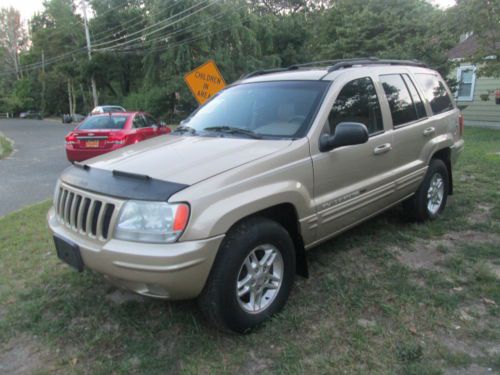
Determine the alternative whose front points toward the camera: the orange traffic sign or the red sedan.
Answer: the orange traffic sign

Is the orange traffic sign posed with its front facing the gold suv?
yes

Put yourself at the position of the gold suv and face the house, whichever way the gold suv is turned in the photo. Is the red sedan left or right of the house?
left

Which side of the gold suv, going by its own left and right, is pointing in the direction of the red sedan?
right

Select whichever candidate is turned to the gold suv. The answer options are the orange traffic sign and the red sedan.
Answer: the orange traffic sign

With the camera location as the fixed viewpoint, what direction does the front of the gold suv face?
facing the viewer and to the left of the viewer

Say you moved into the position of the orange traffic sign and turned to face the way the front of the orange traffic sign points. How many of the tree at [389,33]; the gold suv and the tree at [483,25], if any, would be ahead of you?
1

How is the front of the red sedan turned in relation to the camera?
facing away from the viewer and to the right of the viewer

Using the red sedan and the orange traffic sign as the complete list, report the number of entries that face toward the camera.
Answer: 1

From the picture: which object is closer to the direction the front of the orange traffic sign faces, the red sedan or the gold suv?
the gold suv

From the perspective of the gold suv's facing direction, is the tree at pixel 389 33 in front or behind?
behind

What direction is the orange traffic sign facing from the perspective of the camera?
toward the camera

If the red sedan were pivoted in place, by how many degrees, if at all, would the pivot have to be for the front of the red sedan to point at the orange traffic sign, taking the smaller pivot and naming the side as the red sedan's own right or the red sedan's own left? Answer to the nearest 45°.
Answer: approximately 90° to the red sedan's own right

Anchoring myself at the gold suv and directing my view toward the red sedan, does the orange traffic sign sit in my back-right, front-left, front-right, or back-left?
front-right
